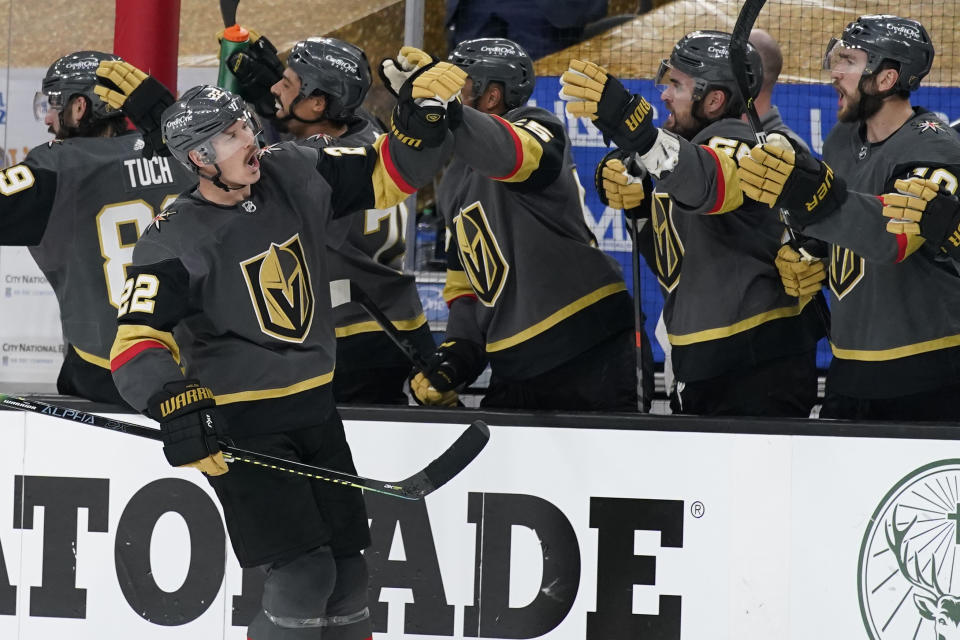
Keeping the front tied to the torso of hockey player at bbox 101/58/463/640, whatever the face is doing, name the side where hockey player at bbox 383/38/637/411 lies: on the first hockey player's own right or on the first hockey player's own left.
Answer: on the first hockey player's own left

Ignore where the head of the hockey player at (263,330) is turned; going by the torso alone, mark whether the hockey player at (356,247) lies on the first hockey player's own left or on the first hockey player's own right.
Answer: on the first hockey player's own left

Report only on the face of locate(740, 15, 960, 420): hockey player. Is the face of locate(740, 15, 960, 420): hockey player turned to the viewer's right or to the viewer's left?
to the viewer's left

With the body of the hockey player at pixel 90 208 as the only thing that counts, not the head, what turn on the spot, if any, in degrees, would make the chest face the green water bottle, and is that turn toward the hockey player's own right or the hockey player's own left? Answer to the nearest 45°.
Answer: approximately 90° to the hockey player's own right

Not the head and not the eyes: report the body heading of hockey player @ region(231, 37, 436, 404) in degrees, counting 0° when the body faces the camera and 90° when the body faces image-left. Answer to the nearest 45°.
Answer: approximately 90°

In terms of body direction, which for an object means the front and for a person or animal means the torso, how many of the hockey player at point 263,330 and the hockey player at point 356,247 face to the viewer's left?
1

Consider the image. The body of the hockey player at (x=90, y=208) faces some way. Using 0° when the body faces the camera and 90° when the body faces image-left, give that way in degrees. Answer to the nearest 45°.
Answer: approximately 135°
